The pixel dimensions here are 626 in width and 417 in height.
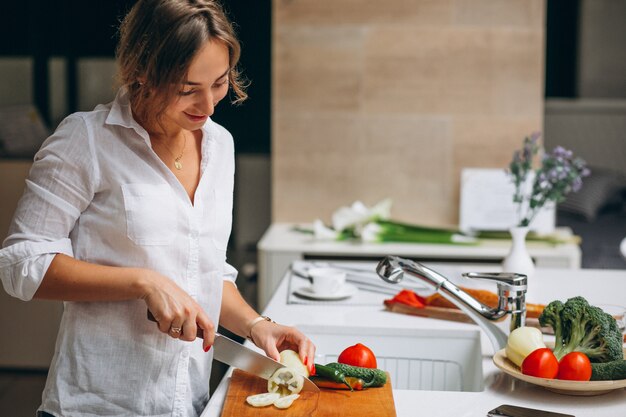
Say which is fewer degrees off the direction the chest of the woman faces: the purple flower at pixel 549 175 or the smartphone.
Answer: the smartphone

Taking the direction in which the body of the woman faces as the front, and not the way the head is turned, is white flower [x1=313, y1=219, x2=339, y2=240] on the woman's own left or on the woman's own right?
on the woman's own left

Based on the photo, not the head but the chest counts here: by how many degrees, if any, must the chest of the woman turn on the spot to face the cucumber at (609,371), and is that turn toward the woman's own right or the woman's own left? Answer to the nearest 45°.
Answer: approximately 45° to the woman's own left

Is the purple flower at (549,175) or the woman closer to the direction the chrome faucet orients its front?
the woman

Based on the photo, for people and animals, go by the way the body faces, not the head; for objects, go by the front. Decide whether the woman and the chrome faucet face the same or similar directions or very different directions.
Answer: very different directions

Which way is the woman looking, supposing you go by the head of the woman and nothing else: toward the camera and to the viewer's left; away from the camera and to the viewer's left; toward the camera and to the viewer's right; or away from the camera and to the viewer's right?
toward the camera and to the viewer's right

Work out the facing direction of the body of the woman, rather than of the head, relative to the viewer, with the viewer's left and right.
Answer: facing the viewer and to the right of the viewer

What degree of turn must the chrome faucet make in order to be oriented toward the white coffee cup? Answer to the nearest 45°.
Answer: approximately 45° to its right

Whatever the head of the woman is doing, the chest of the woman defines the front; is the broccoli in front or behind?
in front

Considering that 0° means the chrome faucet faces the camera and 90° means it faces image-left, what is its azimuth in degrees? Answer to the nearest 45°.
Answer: approximately 90°

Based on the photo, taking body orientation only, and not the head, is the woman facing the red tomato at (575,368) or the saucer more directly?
the red tomato

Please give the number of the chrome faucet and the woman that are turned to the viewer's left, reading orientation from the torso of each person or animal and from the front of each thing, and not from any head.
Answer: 1
